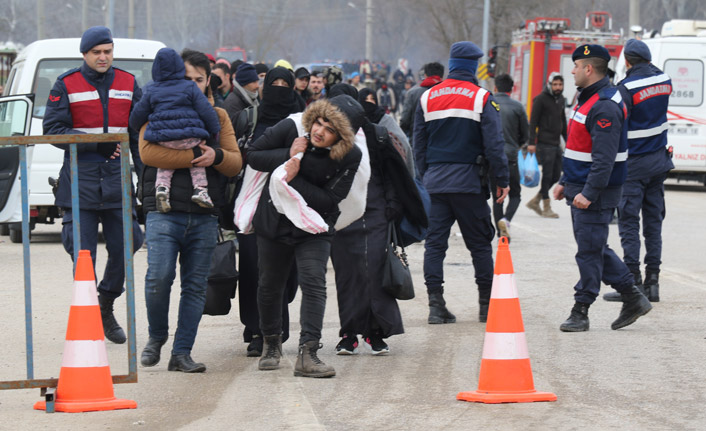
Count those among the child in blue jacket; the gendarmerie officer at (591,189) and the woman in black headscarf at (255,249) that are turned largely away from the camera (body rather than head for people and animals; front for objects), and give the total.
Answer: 1

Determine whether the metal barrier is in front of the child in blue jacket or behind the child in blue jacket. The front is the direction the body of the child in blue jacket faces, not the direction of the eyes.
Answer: behind

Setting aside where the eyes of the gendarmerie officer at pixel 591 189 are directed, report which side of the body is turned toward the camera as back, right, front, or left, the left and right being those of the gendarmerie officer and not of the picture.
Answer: left

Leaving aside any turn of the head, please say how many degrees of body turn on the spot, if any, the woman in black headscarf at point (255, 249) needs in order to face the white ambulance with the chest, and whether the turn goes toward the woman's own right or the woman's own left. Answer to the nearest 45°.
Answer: approximately 135° to the woman's own left

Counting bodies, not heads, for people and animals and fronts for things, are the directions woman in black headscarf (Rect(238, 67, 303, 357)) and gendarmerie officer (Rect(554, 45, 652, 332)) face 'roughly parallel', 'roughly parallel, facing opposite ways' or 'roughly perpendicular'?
roughly perpendicular

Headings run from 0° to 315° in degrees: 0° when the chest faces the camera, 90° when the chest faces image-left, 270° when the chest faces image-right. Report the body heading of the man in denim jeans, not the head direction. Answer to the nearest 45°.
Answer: approximately 0°

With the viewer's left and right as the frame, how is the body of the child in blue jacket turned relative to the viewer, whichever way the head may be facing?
facing away from the viewer

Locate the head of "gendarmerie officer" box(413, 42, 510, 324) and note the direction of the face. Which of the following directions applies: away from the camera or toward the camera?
away from the camera

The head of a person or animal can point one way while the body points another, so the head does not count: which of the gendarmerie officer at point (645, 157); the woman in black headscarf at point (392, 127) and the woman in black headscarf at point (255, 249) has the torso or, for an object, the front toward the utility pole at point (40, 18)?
the gendarmerie officer

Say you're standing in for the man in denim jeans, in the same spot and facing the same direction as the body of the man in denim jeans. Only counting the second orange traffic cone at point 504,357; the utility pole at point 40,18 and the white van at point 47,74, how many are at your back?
2

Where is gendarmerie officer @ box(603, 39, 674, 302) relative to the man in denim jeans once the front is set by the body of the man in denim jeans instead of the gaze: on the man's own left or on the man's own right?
on the man's own left

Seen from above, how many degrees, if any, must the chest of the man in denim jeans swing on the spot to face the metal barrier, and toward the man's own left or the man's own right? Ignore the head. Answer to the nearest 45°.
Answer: approximately 45° to the man's own right
